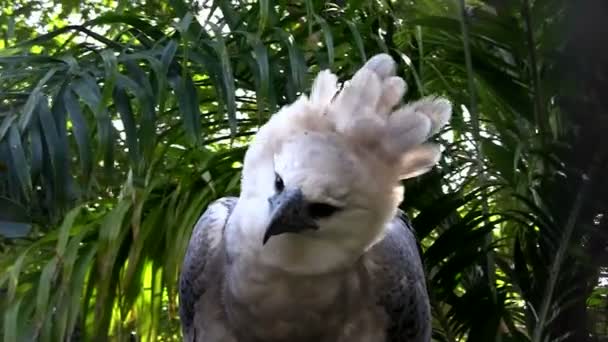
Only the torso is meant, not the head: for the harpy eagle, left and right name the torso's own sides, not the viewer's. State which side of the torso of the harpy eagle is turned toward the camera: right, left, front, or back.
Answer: front
